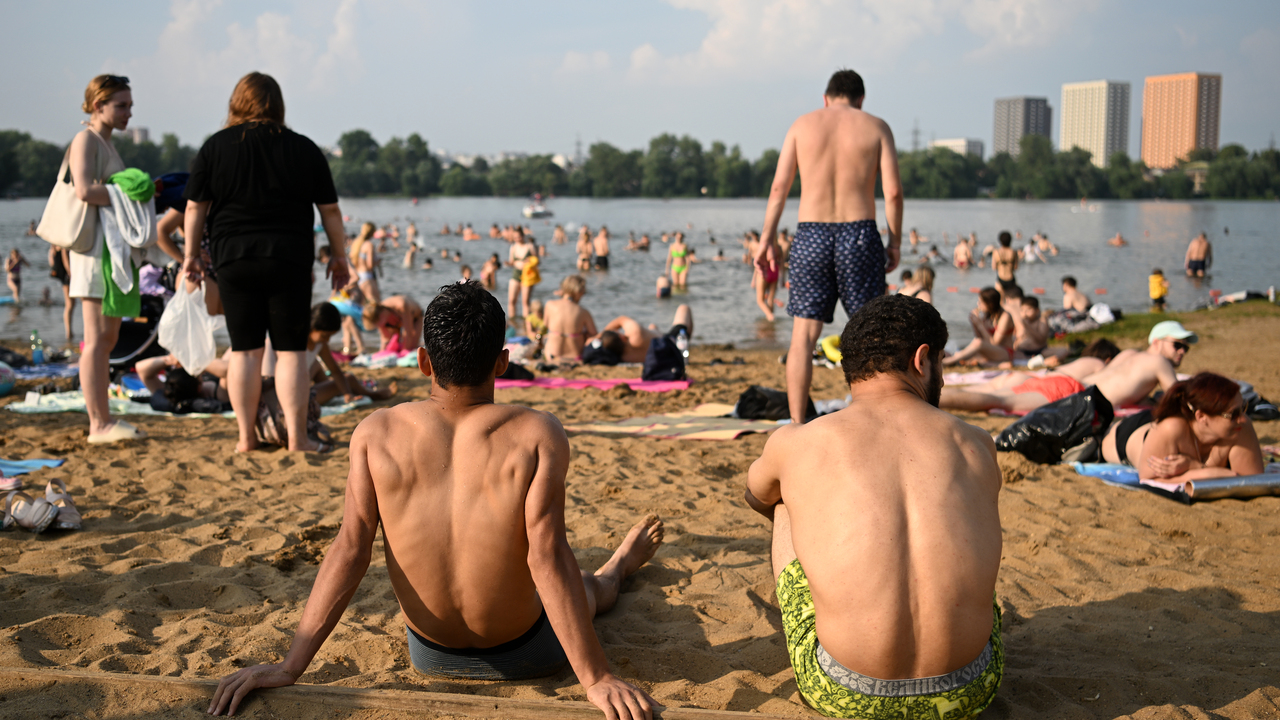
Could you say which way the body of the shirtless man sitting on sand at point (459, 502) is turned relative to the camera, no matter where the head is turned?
away from the camera

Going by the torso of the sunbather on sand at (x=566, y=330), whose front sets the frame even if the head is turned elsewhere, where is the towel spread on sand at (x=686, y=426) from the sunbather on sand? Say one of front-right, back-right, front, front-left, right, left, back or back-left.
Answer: back

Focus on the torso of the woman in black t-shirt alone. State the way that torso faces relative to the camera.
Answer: away from the camera

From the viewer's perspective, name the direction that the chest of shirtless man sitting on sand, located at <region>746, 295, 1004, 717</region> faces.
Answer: away from the camera

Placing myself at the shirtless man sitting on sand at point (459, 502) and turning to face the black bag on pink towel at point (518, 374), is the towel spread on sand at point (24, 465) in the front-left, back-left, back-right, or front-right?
front-left

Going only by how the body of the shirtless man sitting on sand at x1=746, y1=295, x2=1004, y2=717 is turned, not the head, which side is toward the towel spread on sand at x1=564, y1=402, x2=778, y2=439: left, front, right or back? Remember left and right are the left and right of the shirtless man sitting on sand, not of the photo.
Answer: front

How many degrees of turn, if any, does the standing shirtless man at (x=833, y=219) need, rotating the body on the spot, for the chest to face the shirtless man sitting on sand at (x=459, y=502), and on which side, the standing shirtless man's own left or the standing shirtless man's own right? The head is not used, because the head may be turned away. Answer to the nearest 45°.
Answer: approximately 180°

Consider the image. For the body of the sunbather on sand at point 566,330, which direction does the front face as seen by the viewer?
away from the camera

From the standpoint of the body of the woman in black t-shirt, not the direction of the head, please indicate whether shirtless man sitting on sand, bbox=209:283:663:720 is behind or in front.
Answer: behind

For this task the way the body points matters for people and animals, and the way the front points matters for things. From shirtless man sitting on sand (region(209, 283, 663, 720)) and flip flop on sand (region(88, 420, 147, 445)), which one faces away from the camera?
the shirtless man sitting on sand

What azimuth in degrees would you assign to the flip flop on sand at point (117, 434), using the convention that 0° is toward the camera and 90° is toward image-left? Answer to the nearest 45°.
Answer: approximately 270°

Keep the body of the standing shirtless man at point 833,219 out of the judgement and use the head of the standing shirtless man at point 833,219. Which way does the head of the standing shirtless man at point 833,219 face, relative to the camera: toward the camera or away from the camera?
away from the camera

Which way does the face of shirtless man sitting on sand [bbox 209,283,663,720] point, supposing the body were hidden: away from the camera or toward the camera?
away from the camera
